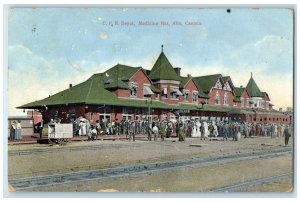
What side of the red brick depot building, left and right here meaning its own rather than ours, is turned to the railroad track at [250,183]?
front

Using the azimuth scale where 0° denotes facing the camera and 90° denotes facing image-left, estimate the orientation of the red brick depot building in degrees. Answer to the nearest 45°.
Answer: approximately 315°

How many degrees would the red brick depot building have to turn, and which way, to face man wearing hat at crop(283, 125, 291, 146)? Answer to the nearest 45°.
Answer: approximately 45° to its left
